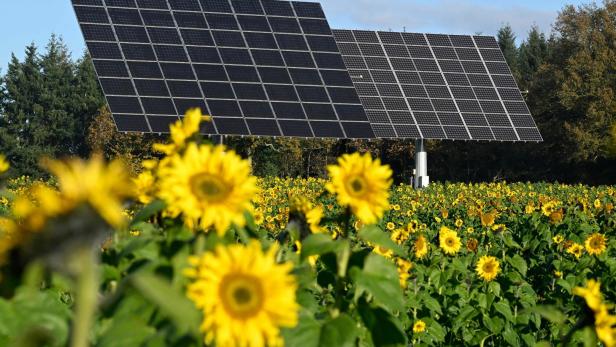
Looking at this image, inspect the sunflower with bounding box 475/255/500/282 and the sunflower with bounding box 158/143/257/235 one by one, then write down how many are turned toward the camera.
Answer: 2

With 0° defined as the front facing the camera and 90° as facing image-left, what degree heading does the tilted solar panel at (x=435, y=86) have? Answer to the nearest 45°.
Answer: approximately 315°

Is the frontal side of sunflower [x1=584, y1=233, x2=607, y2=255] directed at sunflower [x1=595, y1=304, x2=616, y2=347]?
yes

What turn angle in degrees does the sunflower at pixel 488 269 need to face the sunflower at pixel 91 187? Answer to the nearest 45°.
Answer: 0° — it already faces it

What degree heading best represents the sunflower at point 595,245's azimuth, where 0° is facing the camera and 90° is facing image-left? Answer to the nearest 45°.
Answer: approximately 0°
